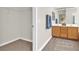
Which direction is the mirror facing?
toward the camera
